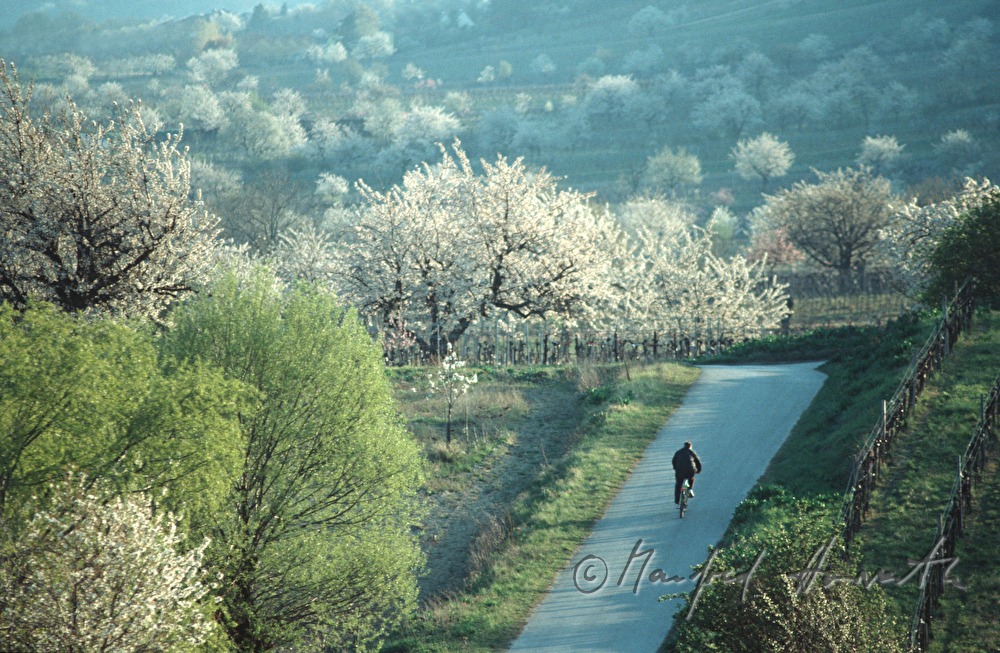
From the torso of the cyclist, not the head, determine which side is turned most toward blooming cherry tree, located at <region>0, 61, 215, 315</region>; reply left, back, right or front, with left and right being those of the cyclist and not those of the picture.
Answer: left

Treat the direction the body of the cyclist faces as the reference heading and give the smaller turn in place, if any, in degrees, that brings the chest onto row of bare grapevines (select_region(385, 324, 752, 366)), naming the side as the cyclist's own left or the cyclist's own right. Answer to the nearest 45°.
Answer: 0° — they already face it

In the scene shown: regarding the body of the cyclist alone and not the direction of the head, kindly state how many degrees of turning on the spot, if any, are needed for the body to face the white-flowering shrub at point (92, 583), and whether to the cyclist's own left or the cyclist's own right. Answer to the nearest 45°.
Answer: approximately 135° to the cyclist's own left

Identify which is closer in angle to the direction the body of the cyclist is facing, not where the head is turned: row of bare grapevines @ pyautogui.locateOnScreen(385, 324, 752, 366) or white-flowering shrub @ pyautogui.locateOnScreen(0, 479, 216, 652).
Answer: the row of bare grapevines

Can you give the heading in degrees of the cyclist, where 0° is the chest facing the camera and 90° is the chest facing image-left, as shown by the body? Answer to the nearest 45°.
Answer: approximately 180°

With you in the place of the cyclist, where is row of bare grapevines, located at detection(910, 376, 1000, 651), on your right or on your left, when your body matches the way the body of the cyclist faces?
on your right

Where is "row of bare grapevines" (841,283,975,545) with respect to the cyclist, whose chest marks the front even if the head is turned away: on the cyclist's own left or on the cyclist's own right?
on the cyclist's own right

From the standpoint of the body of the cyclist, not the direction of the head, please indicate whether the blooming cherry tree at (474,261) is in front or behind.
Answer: in front
